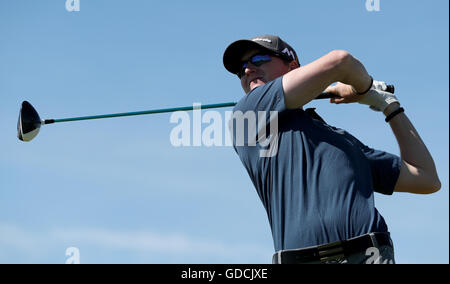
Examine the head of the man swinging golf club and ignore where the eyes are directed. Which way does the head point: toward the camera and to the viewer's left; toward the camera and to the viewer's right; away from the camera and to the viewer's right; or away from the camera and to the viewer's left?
toward the camera and to the viewer's left

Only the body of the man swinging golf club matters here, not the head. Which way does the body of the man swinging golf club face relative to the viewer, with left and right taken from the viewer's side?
facing the viewer
